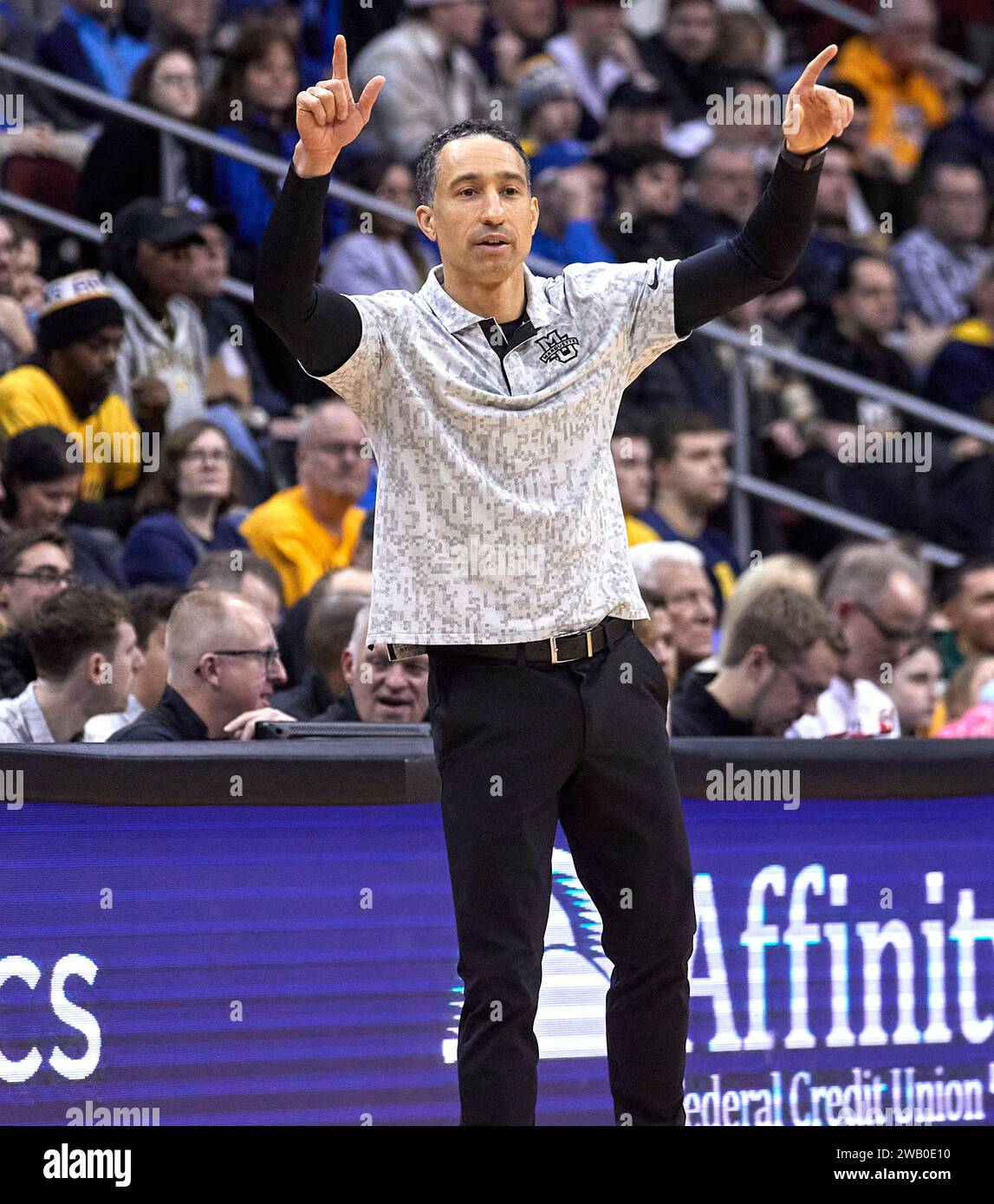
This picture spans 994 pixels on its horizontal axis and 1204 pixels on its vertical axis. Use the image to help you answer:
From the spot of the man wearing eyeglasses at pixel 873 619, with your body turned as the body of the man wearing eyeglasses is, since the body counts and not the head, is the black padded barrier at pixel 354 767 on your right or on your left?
on your right

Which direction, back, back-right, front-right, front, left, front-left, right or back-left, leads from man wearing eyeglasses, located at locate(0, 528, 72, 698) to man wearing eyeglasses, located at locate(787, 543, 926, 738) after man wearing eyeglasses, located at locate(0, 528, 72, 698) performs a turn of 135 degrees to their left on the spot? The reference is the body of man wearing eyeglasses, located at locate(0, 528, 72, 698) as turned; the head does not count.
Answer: right

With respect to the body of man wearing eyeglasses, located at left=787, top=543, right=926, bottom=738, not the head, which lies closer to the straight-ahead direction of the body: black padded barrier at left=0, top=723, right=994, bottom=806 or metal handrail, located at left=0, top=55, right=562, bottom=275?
the black padded barrier

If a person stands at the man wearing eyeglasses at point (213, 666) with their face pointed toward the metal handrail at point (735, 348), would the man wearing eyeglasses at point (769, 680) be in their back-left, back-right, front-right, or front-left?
front-right

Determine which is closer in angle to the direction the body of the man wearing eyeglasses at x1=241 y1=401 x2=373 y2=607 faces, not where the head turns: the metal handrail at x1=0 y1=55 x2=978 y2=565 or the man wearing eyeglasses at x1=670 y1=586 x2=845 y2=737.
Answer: the man wearing eyeglasses

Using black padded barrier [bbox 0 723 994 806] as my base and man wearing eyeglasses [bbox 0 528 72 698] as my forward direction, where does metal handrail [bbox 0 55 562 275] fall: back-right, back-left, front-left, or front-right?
front-right

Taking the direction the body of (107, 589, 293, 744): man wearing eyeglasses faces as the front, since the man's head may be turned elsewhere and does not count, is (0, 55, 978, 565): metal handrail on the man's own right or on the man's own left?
on the man's own left

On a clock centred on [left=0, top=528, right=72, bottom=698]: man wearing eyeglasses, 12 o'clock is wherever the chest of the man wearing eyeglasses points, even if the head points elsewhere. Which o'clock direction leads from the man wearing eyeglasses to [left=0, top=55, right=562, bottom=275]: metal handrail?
The metal handrail is roughly at 8 o'clock from the man wearing eyeglasses.

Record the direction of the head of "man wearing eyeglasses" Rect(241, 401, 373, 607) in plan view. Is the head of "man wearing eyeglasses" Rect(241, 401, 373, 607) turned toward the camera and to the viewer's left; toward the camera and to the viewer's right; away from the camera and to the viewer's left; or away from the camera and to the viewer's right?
toward the camera and to the viewer's right

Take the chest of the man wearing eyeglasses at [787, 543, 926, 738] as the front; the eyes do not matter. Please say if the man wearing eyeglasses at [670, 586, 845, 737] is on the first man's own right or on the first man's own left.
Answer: on the first man's own right

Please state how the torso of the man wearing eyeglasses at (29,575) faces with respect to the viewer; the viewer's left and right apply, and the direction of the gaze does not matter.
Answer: facing the viewer and to the right of the viewer

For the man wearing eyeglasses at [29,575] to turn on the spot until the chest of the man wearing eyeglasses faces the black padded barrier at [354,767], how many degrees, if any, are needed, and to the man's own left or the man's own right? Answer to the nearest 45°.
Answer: approximately 45° to the man's own right

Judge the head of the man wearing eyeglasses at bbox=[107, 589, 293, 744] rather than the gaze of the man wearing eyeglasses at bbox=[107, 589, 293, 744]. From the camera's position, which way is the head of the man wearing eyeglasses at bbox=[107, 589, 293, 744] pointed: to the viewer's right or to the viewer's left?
to the viewer's right

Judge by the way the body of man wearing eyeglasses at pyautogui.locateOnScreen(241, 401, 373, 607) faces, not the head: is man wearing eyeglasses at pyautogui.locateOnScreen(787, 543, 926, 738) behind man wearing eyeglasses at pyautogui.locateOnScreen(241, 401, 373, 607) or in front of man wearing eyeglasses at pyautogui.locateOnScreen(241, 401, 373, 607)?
in front

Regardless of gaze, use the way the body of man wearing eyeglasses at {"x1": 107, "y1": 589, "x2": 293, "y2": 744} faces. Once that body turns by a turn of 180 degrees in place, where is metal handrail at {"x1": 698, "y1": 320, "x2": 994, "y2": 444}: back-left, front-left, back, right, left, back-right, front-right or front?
back-right

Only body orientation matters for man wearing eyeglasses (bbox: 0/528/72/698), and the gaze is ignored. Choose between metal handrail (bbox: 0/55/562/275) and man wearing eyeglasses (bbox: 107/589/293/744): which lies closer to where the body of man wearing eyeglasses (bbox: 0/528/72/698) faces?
the man wearing eyeglasses

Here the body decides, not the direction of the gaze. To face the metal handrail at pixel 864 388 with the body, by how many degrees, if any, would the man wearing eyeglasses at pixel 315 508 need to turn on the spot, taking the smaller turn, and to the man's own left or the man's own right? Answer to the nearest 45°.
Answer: approximately 90° to the man's own left

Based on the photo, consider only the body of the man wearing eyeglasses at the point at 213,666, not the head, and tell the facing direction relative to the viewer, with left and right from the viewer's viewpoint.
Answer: facing to the right of the viewer
